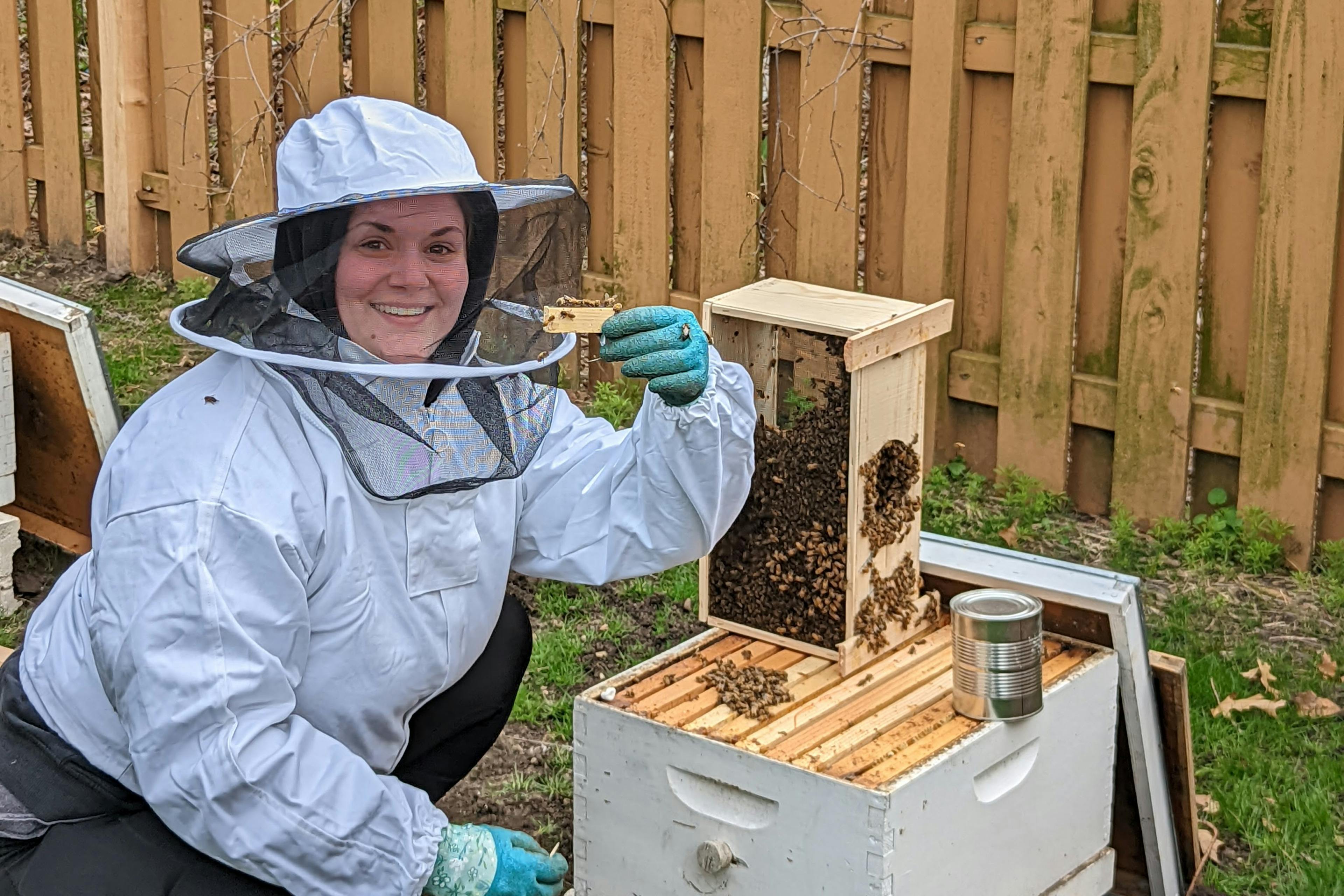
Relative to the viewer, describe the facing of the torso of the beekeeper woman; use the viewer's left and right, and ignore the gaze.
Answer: facing the viewer and to the right of the viewer

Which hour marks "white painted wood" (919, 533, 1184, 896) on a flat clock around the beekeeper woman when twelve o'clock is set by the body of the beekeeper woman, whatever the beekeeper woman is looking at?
The white painted wood is roughly at 10 o'clock from the beekeeper woman.

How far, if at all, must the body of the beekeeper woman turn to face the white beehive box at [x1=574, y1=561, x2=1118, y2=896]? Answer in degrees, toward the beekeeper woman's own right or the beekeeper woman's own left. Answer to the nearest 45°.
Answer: approximately 45° to the beekeeper woman's own left

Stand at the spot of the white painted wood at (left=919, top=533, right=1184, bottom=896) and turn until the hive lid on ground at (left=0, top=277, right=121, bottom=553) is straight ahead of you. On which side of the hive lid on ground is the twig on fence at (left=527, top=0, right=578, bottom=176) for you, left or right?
right
